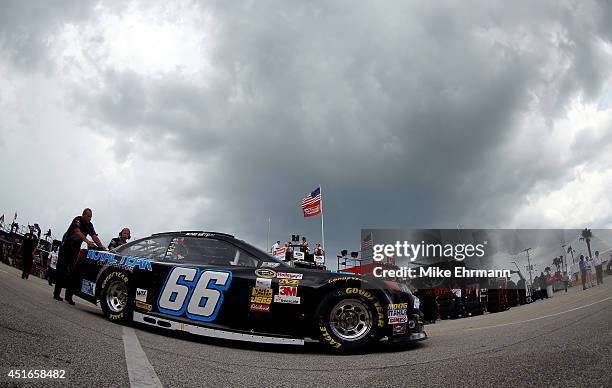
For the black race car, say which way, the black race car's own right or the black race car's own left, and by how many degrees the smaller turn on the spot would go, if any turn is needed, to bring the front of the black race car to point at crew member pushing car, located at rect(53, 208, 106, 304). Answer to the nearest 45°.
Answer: approximately 135° to the black race car's own left

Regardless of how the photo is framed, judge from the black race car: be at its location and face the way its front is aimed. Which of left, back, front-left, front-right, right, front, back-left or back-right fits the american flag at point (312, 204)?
left

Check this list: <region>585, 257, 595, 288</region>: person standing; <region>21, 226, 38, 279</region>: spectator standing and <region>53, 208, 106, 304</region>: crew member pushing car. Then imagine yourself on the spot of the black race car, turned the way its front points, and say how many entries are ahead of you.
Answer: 1

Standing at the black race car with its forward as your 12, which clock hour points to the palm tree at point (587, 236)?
The palm tree is roughly at 12 o'clock from the black race car.

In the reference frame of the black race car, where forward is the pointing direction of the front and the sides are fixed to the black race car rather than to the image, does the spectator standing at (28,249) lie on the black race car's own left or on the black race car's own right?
on the black race car's own left

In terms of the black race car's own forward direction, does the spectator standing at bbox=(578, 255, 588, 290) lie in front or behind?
in front

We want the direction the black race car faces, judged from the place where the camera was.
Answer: facing to the right of the viewer

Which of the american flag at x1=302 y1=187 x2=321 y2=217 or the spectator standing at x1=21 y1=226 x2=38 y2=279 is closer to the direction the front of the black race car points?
the american flag

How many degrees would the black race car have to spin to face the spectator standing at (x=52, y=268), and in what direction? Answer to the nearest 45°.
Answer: approximately 135° to its left

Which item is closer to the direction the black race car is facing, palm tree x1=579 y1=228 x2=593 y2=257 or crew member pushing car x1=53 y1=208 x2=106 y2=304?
the palm tree

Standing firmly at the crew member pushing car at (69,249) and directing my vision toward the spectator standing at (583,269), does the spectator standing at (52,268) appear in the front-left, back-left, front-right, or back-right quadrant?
back-left

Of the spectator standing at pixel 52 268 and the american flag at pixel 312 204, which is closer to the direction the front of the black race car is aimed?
the american flag
